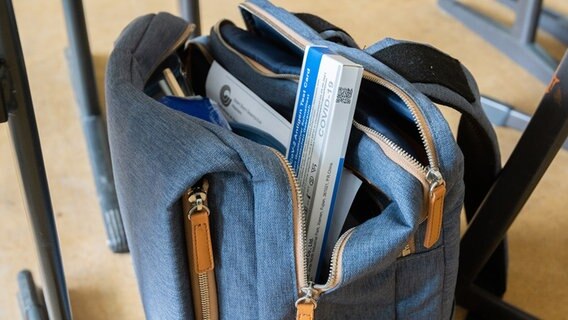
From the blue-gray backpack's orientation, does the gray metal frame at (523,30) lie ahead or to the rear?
to the rear

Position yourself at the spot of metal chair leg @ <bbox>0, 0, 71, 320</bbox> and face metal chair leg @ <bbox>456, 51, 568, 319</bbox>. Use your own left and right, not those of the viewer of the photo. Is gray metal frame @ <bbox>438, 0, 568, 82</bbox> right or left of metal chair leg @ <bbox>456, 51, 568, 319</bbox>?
left

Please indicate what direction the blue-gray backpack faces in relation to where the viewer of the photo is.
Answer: facing the viewer and to the left of the viewer

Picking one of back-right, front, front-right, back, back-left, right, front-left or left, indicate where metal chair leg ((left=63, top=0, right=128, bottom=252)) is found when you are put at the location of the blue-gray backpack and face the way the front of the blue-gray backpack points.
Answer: right
